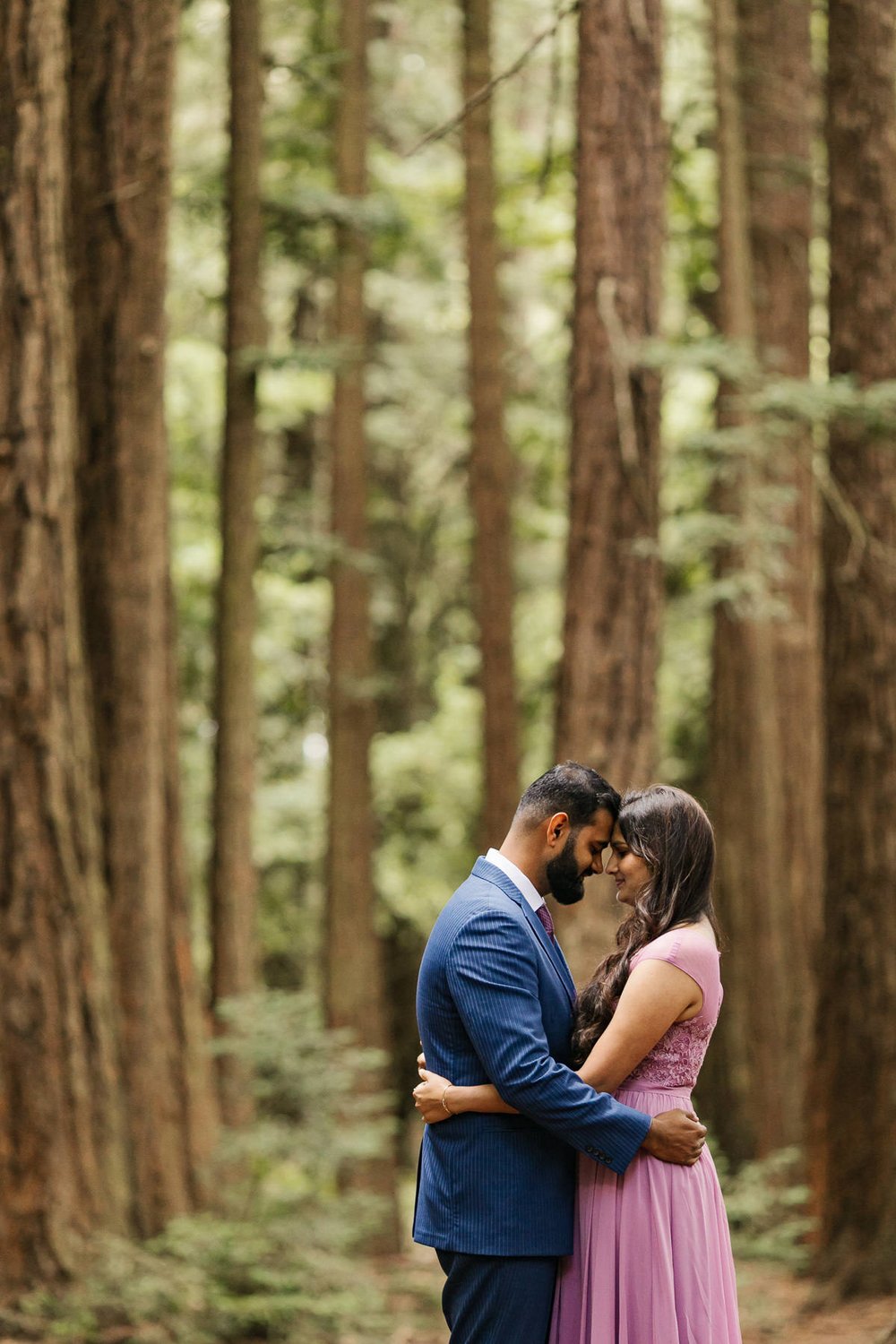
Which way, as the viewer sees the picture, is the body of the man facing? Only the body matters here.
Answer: to the viewer's right

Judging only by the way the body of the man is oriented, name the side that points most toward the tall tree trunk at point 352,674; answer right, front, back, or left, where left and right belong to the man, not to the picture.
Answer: left

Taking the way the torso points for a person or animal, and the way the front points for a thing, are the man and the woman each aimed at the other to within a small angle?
yes

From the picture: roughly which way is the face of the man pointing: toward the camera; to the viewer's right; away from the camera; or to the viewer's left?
to the viewer's right

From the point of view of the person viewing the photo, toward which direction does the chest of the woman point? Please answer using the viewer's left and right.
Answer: facing to the left of the viewer

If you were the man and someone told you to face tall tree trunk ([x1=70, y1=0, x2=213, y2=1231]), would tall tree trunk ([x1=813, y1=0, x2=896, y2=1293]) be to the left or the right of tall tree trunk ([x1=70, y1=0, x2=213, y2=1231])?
right

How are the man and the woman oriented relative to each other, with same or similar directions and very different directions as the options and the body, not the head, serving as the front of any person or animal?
very different directions

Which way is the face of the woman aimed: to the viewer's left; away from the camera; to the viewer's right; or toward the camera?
to the viewer's left
